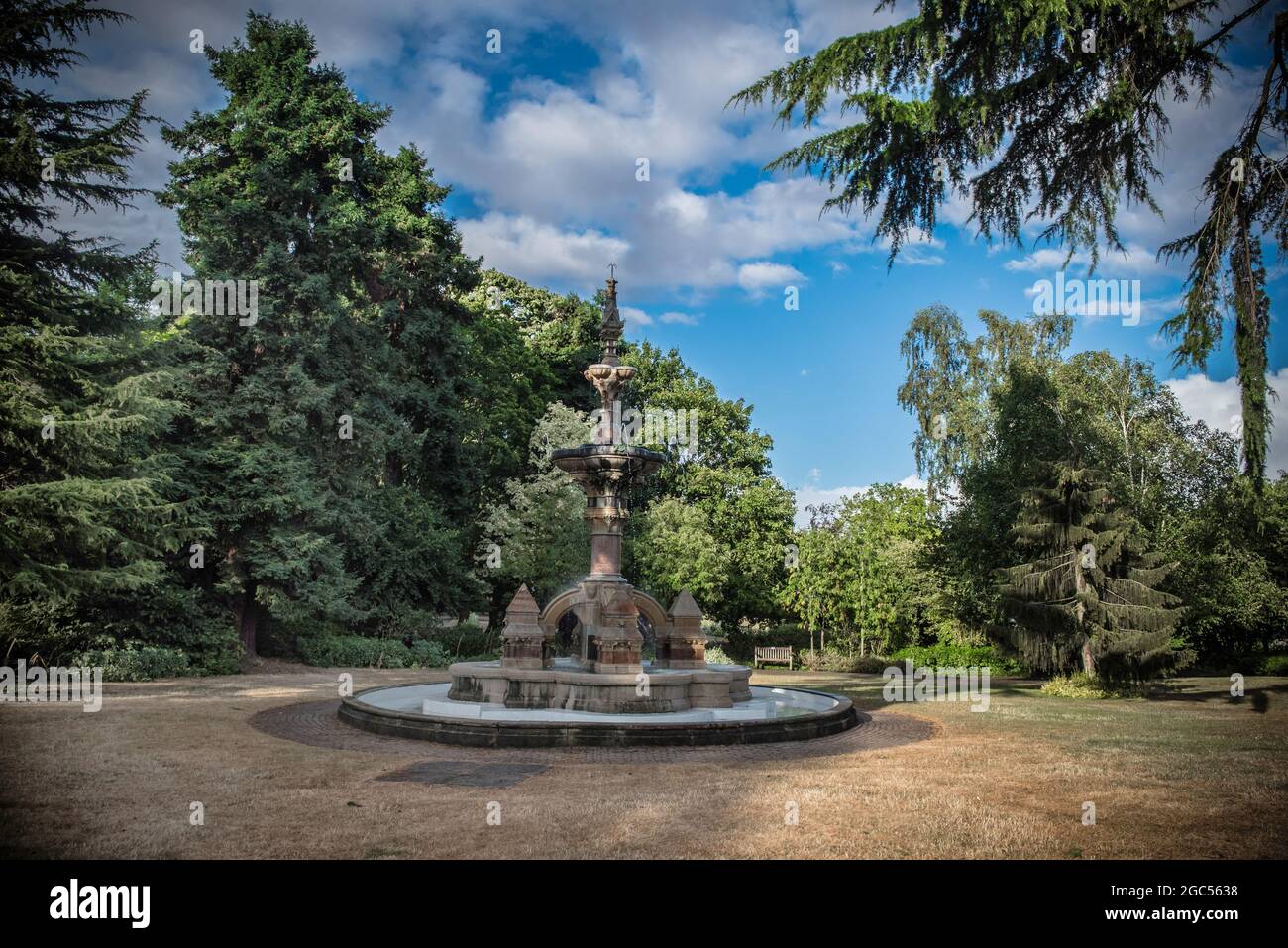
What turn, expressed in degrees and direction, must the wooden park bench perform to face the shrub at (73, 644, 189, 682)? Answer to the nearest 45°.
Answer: approximately 45° to its right

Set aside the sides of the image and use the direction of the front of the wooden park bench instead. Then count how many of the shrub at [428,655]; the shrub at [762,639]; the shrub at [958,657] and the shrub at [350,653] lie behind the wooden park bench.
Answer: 1

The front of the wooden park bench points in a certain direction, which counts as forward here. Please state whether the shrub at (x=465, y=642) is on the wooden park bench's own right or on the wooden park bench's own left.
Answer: on the wooden park bench's own right

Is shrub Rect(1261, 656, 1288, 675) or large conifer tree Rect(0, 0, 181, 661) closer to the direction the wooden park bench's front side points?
the large conifer tree

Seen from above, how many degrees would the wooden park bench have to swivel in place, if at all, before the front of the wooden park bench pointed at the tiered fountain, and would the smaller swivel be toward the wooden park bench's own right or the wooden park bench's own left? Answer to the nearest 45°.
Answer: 0° — it already faces it

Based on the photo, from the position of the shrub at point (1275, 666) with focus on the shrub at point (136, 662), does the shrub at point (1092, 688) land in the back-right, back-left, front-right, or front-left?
front-left

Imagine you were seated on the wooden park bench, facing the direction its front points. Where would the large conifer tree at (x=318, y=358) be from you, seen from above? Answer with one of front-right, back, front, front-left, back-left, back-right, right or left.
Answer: front-right

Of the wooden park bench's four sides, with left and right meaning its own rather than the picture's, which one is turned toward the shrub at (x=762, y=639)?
back

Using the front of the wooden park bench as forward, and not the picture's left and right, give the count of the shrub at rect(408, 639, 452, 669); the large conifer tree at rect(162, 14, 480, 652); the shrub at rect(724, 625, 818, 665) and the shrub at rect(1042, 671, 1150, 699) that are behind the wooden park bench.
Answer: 1

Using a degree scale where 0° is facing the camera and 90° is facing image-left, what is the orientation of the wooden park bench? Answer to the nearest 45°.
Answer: approximately 0°

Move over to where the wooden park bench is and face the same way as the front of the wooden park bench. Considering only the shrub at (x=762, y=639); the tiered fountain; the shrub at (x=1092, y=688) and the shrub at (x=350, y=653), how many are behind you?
1
